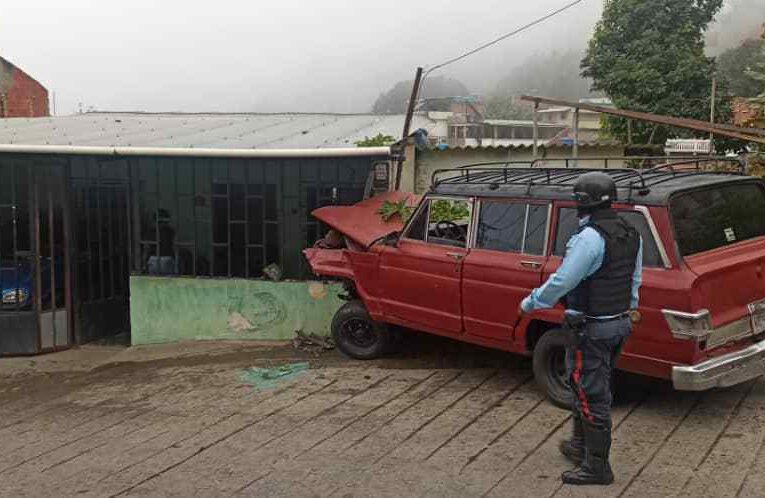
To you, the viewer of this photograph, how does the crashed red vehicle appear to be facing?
facing away from the viewer and to the left of the viewer

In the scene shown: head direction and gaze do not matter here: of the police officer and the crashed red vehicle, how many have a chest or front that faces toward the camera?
0

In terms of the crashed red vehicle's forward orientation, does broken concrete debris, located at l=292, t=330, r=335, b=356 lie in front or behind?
in front

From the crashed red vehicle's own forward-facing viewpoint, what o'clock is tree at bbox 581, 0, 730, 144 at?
The tree is roughly at 2 o'clock from the crashed red vehicle.

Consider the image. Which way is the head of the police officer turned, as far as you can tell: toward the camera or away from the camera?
away from the camera

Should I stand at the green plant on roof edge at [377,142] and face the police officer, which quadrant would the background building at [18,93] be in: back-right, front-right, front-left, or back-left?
back-right

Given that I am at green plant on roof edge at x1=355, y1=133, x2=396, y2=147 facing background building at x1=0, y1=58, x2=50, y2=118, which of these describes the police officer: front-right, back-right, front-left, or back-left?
back-left

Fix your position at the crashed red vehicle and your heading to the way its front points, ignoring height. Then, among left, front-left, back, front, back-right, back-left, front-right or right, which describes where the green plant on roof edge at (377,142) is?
front

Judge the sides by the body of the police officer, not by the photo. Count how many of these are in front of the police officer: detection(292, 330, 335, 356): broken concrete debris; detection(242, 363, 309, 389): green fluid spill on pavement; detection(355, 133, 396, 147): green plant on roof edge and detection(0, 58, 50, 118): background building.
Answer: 4

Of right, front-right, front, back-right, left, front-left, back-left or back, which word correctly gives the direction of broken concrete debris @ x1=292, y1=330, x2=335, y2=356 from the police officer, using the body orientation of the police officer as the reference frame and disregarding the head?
front

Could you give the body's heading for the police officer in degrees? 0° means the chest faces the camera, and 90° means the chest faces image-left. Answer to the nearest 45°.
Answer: approximately 135°
